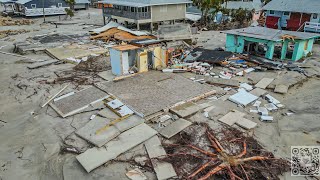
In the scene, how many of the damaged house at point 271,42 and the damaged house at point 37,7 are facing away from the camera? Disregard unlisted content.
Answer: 0

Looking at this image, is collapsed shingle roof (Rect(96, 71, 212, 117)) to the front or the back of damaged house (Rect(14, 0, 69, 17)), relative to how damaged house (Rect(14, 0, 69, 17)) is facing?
to the front

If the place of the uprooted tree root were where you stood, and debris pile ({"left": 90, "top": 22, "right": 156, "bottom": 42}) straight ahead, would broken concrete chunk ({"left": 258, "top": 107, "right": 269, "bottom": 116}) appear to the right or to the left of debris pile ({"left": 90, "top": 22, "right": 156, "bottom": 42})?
right

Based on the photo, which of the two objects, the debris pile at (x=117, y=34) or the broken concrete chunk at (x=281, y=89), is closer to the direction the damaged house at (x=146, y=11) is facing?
the debris pile

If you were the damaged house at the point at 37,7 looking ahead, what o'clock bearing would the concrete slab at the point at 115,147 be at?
The concrete slab is roughly at 12 o'clock from the damaged house.

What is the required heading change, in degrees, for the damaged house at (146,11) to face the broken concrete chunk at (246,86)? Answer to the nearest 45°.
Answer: approximately 45° to its left

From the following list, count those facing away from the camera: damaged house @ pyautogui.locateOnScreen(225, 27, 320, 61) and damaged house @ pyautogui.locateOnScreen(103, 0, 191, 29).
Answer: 0

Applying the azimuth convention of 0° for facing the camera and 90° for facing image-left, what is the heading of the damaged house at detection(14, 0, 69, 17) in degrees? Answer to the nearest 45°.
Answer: approximately 0°

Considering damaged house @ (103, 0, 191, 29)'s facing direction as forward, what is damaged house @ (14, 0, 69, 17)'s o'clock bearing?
damaged house @ (14, 0, 69, 17) is roughly at 3 o'clock from damaged house @ (103, 0, 191, 29).

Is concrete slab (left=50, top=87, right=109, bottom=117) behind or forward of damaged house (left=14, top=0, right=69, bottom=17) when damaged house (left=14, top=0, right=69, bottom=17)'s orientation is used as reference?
forward
